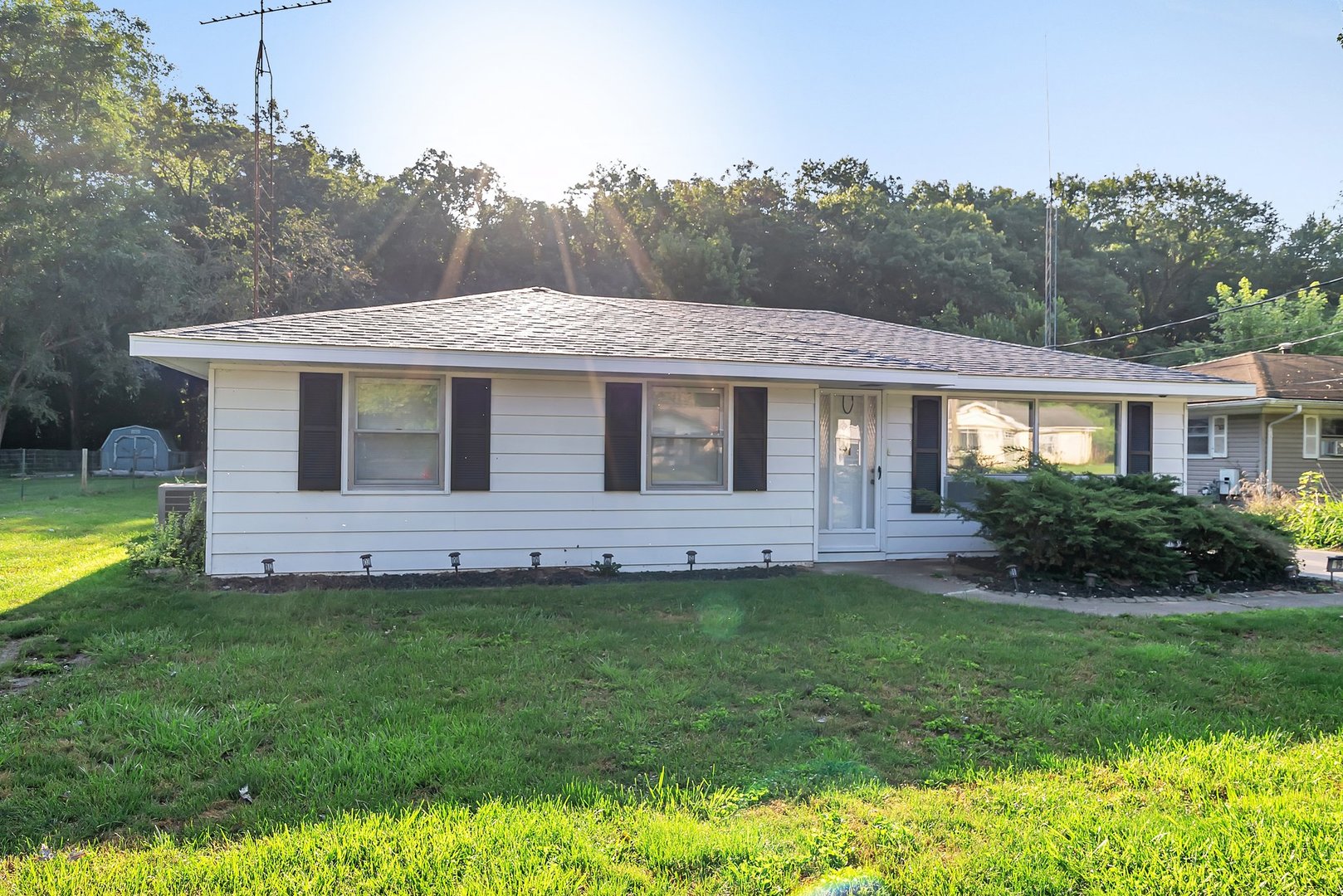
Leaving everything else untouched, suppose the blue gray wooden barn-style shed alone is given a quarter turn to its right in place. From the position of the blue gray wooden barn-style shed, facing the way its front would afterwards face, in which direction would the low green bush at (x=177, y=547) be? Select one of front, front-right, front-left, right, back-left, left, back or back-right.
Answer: left

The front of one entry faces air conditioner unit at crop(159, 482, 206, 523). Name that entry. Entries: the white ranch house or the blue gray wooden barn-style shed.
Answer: the blue gray wooden barn-style shed

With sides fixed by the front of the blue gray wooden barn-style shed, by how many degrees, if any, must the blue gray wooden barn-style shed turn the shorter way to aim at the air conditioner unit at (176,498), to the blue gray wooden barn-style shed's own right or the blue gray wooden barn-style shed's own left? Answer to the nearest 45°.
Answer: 0° — it already faces it

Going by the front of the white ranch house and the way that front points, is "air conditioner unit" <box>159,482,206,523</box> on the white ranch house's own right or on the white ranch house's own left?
on the white ranch house's own right

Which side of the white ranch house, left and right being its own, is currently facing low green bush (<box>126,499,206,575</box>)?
right

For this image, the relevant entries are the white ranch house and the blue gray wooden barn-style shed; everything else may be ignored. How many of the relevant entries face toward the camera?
2

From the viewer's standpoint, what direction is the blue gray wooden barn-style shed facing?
toward the camera

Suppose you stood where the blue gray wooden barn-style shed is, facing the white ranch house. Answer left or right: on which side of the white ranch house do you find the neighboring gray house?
left

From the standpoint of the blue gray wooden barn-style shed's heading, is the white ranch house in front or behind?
in front

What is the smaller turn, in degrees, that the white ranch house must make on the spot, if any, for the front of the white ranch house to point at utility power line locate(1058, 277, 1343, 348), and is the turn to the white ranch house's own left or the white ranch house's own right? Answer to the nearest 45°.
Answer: approximately 135° to the white ranch house's own left

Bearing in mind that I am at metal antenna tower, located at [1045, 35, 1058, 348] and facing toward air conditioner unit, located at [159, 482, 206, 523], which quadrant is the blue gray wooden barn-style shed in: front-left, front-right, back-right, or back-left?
front-right

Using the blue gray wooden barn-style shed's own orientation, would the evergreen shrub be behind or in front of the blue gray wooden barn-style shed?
in front

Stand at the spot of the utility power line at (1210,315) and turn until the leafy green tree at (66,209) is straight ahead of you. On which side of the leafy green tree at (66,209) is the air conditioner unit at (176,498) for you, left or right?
left

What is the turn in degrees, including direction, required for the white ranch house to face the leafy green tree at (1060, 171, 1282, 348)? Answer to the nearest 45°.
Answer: approximately 135° to its left

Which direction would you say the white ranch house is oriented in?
toward the camera
